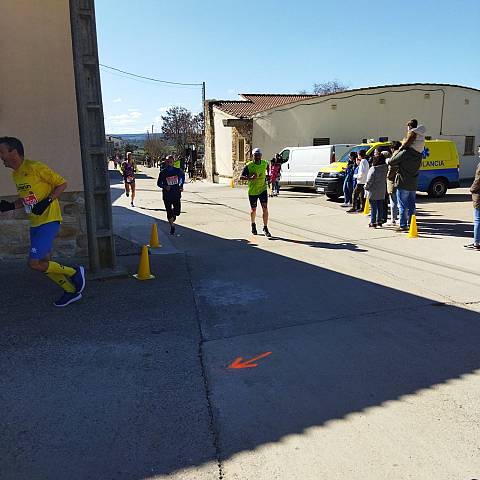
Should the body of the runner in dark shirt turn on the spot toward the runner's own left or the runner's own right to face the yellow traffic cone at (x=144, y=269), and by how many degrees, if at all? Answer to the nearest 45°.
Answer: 0° — they already face it

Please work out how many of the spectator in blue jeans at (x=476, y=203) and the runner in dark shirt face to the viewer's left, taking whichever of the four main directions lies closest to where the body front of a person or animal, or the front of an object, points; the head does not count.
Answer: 1

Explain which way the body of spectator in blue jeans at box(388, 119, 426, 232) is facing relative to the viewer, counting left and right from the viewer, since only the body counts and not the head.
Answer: facing away from the viewer and to the left of the viewer

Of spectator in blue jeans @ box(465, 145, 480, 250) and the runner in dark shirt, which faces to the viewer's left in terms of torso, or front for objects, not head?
the spectator in blue jeans

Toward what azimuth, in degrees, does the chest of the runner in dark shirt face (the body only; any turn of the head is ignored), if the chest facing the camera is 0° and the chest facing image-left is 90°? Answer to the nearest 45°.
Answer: approximately 0°

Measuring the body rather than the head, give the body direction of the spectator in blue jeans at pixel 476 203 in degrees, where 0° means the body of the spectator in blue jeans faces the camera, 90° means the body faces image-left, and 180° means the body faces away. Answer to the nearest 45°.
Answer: approximately 90°

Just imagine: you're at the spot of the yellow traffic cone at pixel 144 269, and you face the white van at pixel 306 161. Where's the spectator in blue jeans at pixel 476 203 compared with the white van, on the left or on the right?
right

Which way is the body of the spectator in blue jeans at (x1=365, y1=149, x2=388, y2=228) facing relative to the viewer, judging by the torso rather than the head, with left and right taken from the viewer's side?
facing away from the viewer and to the left of the viewer
